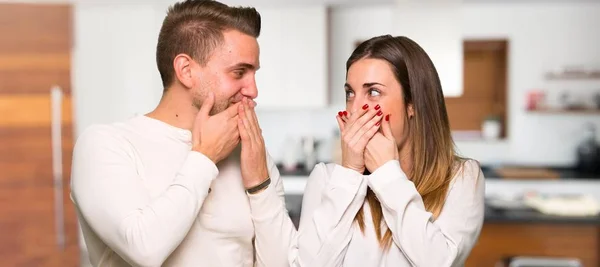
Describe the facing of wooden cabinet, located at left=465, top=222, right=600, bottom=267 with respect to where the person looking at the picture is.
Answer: facing the viewer

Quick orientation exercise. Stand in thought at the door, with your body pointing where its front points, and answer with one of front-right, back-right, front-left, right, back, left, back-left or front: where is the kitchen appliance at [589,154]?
left

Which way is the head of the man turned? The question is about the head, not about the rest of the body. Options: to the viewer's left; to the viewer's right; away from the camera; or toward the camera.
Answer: to the viewer's right

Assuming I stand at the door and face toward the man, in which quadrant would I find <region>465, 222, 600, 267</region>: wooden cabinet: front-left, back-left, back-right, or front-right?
front-left

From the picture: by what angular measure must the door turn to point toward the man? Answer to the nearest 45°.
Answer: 0° — it already faces them

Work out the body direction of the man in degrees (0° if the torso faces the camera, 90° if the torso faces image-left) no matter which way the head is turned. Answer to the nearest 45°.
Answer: approximately 315°

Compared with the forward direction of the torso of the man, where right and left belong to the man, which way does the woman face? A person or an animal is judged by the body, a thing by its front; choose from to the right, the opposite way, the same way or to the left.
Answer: to the right

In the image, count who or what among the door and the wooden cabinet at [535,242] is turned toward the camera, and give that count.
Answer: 2

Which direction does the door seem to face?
toward the camera

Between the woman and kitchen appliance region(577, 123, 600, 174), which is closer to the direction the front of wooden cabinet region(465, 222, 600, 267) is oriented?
the woman

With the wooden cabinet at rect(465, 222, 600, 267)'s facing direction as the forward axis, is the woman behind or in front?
in front

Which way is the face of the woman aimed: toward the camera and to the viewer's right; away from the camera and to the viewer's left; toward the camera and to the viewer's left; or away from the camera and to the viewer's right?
toward the camera and to the viewer's left

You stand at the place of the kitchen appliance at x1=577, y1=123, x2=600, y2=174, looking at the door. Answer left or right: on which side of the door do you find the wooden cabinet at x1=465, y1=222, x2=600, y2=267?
left
